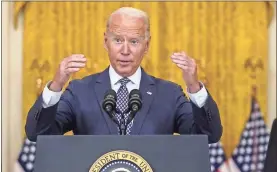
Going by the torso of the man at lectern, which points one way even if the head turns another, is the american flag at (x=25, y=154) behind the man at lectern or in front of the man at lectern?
behind

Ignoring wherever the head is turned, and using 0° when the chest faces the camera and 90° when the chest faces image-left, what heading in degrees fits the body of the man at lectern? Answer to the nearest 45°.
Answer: approximately 0°

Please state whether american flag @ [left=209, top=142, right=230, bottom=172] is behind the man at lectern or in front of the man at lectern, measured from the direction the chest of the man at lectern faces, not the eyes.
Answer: behind

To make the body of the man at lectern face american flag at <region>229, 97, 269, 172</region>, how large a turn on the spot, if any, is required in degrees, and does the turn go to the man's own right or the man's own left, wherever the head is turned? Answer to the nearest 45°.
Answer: approximately 135° to the man's own left
